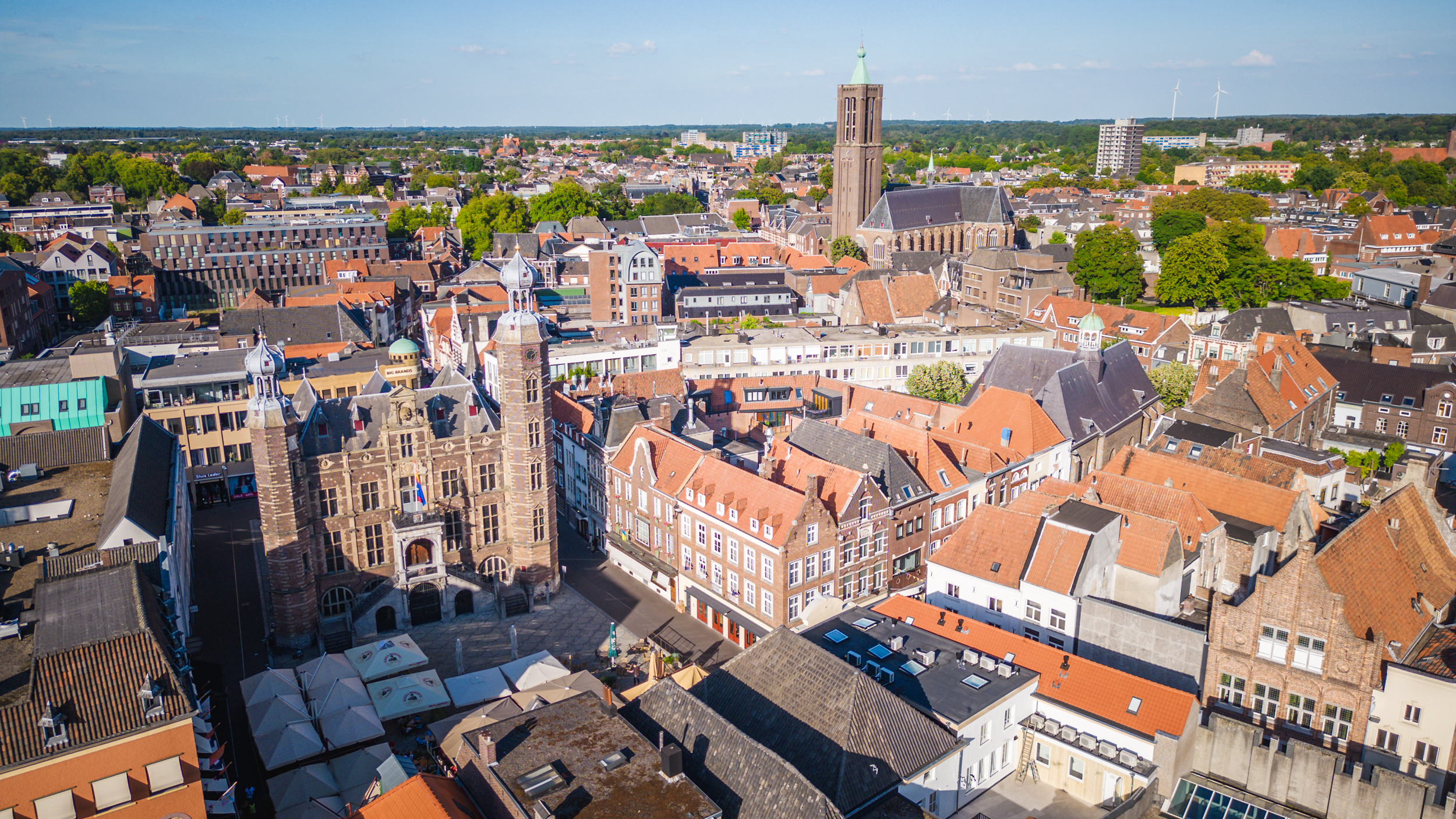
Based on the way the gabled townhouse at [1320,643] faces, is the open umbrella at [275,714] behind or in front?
in front

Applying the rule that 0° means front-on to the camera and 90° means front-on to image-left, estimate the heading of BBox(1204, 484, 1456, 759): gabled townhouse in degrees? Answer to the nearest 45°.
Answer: approximately 45°

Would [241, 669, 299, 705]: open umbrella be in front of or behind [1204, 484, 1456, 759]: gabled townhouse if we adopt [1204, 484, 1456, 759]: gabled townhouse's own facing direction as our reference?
in front

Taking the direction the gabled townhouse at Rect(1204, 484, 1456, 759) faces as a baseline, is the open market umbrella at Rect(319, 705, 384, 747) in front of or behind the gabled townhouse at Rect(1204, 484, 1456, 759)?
in front
